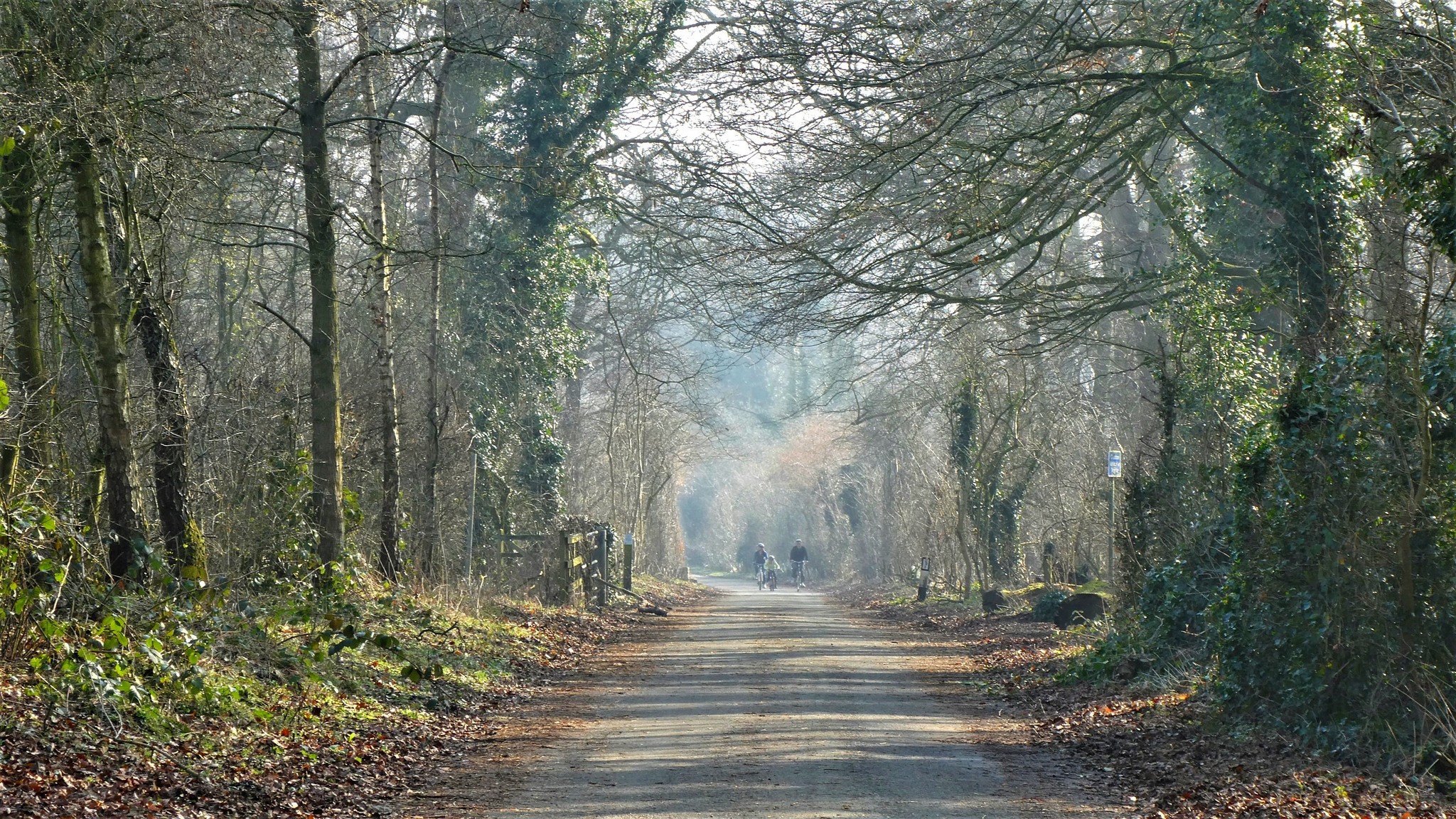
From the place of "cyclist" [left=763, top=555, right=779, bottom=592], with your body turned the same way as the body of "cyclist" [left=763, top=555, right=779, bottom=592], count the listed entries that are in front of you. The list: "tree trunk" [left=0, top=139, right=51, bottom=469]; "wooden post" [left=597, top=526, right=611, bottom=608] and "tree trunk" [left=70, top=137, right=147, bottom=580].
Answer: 3

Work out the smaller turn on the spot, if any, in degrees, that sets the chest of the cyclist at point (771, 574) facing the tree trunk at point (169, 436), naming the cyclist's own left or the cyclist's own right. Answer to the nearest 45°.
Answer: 0° — they already face it

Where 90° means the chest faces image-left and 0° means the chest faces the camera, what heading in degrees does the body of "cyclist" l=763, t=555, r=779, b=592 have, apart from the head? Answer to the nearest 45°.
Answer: approximately 0°

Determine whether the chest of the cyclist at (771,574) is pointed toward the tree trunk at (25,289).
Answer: yes

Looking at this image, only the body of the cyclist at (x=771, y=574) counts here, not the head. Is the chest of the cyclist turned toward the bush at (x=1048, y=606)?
yes
